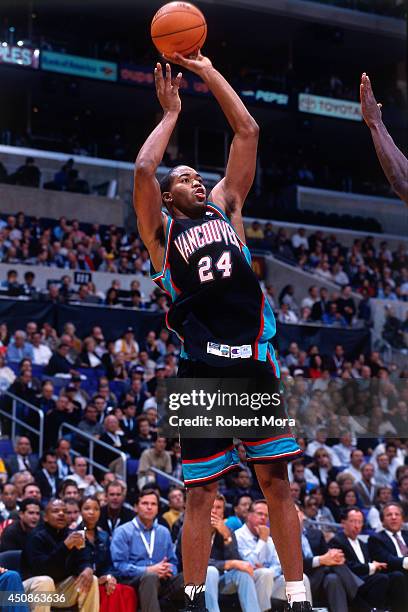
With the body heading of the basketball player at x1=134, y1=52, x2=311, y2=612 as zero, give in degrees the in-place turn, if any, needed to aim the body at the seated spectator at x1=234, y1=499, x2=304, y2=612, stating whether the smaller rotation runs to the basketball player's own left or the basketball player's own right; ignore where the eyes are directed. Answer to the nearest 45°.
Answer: approximately 135° to the basketball player's own left

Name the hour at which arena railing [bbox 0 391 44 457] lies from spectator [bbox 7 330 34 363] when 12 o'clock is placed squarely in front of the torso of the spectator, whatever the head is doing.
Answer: The arena railing is roughly at 12 o'clock from the spectator.

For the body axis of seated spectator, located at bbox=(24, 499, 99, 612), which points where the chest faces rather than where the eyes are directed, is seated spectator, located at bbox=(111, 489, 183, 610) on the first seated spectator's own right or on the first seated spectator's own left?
on the first seated spectator's own left

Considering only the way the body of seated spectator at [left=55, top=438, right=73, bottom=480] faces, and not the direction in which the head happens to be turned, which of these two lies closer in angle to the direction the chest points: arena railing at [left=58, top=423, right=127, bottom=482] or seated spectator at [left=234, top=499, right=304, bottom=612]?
the seated spectator

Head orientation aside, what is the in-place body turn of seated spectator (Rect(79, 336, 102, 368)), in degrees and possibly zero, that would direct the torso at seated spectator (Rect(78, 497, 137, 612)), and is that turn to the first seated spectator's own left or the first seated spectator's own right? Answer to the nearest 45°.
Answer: approximately 45° to the first seated spectator's own right

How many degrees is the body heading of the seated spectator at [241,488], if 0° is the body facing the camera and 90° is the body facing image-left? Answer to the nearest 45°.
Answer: approximately 0°

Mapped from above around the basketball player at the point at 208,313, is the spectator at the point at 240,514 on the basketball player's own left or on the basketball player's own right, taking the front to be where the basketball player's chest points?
on the basketball player's own left

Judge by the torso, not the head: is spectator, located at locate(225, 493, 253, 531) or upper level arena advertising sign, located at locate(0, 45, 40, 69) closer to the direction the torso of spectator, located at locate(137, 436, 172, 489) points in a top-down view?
the spectator

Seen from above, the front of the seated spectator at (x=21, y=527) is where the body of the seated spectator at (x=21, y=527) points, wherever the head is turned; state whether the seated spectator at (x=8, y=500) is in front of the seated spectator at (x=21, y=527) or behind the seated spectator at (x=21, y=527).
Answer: behind
